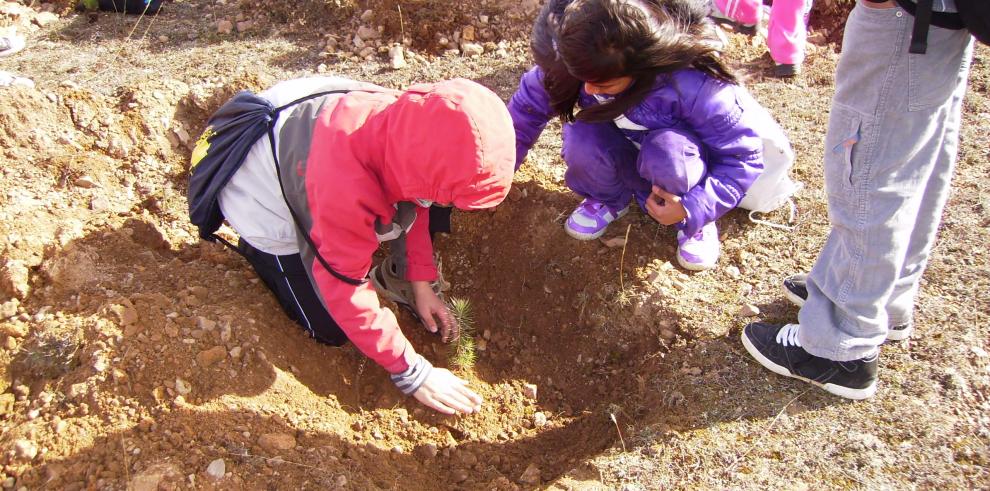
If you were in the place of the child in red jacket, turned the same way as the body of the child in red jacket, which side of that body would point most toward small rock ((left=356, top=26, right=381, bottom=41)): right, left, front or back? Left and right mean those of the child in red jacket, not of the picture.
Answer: left

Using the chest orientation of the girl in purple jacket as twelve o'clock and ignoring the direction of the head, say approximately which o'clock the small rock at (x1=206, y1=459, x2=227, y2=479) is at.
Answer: The small rock is roughly at 12 o'clock from the girl in purple jacket.

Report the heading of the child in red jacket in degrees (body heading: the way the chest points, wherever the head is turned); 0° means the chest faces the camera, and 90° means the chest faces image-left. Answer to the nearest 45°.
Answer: approximately 270°

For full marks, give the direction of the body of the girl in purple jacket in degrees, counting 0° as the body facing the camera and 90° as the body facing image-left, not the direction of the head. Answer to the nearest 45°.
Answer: approximately 45°

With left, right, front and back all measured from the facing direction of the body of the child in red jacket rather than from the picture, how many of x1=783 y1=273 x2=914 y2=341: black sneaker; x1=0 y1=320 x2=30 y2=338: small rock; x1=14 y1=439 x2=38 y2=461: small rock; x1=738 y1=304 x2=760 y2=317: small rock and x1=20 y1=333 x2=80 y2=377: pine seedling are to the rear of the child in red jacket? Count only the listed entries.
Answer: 3

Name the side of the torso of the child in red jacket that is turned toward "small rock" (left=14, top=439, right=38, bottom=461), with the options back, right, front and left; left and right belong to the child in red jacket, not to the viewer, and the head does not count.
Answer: back

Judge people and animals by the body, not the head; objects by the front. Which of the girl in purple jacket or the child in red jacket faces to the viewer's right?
the child in red jacket

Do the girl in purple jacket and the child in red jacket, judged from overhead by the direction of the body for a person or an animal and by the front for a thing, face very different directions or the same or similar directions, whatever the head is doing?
very different directions

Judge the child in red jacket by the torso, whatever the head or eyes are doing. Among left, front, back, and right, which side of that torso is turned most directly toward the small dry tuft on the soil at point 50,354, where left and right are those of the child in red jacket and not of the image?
back

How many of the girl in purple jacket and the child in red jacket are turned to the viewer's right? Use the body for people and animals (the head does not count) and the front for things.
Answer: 1
